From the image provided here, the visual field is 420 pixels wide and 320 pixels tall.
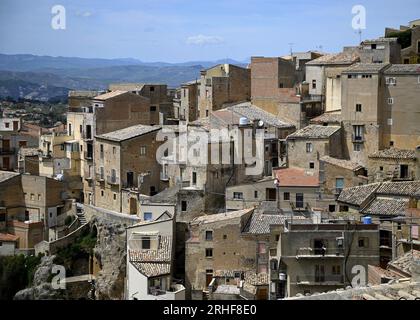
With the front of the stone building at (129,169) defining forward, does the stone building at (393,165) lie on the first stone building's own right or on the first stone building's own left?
on the first stone building's own left

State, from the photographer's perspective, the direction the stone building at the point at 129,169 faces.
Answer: facing the viewer and to the left of the viewer

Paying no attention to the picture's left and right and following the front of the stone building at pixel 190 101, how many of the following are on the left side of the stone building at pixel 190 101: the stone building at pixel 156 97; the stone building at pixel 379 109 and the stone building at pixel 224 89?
2

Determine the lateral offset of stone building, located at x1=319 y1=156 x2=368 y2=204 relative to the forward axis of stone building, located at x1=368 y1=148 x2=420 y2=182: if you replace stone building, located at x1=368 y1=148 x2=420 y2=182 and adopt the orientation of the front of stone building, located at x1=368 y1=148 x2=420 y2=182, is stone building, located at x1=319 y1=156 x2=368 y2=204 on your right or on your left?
on your right

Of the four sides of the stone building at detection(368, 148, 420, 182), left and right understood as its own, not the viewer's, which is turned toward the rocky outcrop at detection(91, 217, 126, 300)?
right

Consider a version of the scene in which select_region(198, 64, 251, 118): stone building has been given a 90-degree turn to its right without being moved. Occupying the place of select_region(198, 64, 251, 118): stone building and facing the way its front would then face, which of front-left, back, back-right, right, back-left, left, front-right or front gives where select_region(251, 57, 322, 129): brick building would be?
back

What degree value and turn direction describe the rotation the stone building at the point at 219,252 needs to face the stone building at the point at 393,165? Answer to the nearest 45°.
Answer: approximately 135° to its left

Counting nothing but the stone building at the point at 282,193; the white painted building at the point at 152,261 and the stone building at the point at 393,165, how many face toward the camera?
3

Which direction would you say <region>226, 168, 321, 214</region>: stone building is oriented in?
toward the camera

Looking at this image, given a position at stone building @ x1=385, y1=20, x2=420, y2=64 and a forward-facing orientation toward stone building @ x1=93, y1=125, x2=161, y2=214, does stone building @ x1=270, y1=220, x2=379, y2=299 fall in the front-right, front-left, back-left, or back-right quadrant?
front-left

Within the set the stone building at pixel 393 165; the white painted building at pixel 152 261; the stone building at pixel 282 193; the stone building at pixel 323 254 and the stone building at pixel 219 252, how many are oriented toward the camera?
5

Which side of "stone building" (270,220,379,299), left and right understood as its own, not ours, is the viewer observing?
front

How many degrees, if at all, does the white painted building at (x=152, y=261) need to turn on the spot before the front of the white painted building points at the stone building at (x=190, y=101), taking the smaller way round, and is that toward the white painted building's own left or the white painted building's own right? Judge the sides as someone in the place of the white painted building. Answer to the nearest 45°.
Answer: approximately 180°

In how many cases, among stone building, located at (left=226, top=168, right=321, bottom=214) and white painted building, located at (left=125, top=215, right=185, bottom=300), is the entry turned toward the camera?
2

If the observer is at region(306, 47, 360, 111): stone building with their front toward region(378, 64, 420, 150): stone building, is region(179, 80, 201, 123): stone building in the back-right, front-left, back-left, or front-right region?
back-right

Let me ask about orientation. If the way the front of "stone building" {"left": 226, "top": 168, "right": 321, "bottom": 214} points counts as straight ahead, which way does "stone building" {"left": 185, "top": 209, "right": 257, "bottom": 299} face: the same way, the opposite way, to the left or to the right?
the same way

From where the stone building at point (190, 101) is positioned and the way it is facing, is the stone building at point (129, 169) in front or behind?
in front
